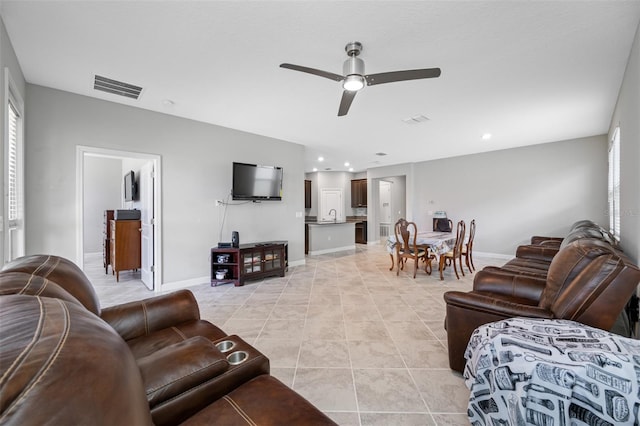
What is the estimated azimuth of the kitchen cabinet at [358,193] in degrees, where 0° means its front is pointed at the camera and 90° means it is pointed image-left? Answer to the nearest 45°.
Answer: approximately 0°

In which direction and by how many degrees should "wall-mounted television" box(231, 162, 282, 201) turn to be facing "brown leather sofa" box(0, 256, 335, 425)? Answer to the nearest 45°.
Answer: approximately 45° to its right

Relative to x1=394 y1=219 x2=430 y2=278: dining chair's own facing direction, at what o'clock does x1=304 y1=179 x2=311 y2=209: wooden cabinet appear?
The wooden cabinet is roughly at 9 o'clock from the dining chair.

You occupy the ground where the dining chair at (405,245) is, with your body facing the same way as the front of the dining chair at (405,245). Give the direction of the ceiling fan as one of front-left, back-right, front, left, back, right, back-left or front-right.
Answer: back-right

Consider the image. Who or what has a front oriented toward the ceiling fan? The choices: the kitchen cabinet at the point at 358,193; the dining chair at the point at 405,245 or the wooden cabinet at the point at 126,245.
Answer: the kitchen cabinet

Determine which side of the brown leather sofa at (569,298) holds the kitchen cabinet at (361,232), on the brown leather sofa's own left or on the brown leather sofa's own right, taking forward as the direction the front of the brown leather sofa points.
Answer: on the brown leather sofa's own right

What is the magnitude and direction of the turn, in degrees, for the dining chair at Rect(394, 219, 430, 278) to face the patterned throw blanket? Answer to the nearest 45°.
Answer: approximately 135° to its right

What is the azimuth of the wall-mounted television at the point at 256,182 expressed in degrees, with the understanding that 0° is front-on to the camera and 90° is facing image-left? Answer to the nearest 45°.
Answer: approximately 315°

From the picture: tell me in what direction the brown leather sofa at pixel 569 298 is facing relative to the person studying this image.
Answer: facing to the left of the viewer

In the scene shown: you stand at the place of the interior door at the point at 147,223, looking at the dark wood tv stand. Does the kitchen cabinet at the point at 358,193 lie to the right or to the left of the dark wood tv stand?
left

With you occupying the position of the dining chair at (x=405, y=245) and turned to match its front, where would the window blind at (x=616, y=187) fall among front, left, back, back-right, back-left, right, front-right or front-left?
front-right
